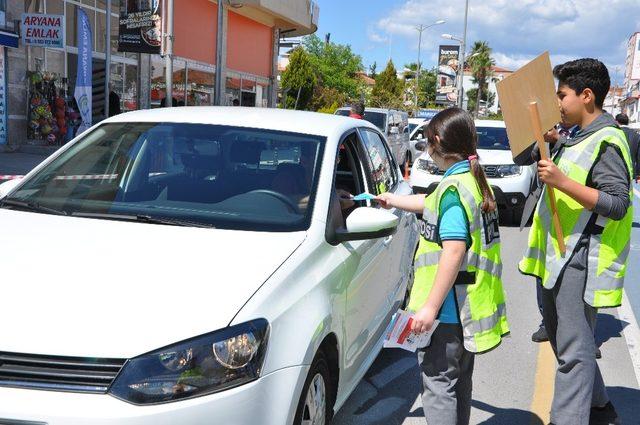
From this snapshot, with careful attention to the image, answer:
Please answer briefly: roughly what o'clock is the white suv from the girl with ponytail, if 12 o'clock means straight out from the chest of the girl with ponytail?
The white suv is roughly at 3 o'clock from the girl with ponytail.

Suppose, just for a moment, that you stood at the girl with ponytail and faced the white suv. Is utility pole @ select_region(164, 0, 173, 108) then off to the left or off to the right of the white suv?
left

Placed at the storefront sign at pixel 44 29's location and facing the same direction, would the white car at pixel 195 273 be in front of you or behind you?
in front

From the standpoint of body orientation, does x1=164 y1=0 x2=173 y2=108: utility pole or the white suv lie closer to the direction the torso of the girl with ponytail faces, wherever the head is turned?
the utility pole

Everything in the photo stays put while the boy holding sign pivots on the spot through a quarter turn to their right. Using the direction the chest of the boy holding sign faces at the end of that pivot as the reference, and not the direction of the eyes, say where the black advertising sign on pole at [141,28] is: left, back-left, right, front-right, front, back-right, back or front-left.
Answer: front-left

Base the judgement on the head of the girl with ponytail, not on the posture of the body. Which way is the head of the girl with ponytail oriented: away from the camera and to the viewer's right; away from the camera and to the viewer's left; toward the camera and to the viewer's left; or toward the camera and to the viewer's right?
away from the camera and to the viewer's left

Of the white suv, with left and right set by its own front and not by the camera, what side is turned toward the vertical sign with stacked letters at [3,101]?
right

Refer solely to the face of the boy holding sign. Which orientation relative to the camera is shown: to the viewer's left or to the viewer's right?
to the viewer's left

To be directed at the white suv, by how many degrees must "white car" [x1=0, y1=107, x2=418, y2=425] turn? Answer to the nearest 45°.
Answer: approximately 180°

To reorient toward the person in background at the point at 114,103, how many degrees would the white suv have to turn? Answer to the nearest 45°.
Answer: approximately 135° to its right

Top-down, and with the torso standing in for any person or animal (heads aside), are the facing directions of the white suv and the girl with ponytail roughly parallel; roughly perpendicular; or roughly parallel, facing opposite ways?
roughly perpendicular

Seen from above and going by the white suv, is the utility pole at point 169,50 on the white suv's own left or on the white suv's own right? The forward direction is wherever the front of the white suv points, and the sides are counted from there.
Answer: on the white suv's own right

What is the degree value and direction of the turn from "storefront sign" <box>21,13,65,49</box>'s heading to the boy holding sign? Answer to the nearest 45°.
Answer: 0° — it already faces them
